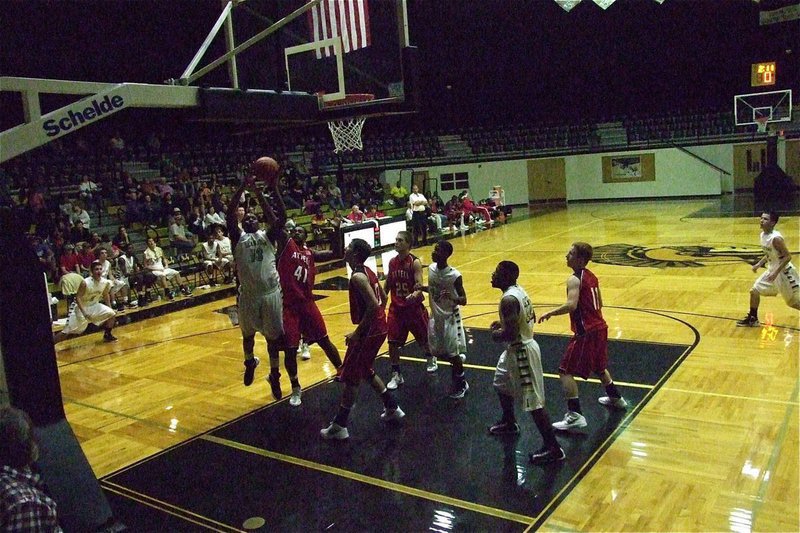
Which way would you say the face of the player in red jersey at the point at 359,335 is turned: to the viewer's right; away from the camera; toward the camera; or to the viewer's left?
to the viewer's left

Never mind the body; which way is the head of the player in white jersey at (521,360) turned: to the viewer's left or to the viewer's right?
to the viewer's left

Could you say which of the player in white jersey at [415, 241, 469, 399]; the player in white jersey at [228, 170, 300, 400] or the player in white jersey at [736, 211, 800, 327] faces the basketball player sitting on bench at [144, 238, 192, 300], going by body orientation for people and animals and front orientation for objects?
the player in white jersey at [736, 211, 800, 327]

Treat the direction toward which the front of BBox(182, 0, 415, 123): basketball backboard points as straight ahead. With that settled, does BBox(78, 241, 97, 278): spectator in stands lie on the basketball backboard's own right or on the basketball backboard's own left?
on the basketball backboard's own left

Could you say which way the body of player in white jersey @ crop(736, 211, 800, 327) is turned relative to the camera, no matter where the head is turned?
to the viewer's left

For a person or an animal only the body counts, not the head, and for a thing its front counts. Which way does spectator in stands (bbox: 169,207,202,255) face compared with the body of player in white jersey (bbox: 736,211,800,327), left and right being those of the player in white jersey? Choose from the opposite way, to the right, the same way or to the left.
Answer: the opposite way

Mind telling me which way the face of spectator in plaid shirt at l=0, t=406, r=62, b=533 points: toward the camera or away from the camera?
away from the camera

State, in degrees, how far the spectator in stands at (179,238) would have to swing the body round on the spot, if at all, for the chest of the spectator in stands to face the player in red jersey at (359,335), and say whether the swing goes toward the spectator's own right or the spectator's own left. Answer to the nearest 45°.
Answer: approximately 45° to the spectator's own right

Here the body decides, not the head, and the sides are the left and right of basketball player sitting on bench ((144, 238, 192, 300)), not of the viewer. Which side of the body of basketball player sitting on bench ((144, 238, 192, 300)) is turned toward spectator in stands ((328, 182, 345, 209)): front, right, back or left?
left

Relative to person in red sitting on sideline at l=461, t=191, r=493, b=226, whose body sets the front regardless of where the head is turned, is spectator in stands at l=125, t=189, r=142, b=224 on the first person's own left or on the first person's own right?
on the first person's own right

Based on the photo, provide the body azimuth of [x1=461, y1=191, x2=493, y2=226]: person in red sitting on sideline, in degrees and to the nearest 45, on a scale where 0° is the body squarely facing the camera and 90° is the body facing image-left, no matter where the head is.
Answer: approximately 315°
